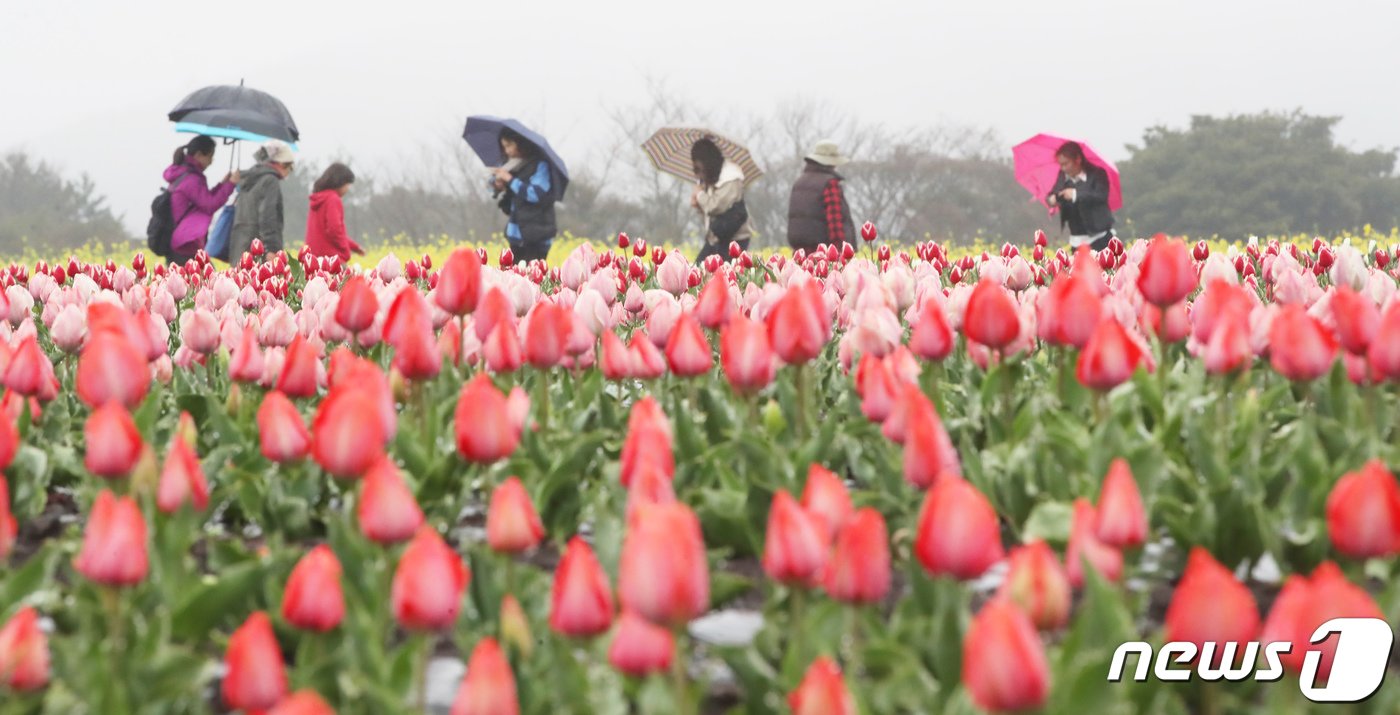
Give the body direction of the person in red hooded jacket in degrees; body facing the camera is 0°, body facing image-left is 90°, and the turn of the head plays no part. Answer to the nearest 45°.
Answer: approximately 270°

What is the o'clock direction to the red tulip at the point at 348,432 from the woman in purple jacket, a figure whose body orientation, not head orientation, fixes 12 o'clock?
The red tulip is roughly at 3 o'clock from the woman in purple jacket.

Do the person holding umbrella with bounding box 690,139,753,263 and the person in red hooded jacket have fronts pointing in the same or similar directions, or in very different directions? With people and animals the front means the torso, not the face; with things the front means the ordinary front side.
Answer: very different directions

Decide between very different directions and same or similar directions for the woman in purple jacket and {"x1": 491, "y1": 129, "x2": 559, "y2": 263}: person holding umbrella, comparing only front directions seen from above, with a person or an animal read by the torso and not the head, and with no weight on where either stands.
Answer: very different directions

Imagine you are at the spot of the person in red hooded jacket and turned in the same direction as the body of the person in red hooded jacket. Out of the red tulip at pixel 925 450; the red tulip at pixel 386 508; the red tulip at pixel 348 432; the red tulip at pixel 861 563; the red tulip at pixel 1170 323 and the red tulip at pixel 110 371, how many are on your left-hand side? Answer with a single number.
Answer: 0

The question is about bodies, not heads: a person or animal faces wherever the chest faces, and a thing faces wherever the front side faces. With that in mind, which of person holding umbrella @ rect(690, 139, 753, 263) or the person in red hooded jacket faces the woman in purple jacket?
the person holding umbrella

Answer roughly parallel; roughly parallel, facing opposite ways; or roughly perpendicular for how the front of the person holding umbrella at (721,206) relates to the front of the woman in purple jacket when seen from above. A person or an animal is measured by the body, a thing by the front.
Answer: roughly parallel, facing opposite ways

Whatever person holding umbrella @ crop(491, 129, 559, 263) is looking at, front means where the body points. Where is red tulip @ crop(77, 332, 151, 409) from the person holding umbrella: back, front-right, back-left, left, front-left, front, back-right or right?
left

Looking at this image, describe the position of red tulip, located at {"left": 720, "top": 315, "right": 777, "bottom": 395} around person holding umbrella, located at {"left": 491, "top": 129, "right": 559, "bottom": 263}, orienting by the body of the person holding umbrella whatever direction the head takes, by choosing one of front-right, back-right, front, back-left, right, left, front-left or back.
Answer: left

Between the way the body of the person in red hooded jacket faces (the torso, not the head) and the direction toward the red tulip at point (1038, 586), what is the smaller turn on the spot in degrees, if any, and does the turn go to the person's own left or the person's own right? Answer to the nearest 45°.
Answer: approximately 90° to the person's own right

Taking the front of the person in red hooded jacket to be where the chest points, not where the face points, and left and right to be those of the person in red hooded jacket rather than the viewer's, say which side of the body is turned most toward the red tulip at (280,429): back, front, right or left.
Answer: right

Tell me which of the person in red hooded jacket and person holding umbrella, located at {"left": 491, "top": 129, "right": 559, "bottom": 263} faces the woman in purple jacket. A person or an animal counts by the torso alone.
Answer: the person holding umbrella

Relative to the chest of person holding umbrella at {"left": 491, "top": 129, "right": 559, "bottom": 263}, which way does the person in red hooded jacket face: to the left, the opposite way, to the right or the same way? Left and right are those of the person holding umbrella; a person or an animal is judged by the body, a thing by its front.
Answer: the opposite way

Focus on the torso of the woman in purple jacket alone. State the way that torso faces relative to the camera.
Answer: to the viewer's right

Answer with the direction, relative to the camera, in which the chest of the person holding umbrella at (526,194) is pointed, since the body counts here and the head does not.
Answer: to the viewer's left

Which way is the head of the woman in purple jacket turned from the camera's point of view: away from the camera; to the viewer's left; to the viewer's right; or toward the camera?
to the viewer's right

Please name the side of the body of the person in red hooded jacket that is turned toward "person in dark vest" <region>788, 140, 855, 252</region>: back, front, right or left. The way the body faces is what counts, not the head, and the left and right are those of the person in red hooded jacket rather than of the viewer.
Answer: front

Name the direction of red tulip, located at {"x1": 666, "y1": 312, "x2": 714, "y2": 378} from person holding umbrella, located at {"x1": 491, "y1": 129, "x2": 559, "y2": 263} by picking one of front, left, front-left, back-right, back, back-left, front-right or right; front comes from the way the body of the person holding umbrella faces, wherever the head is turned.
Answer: left

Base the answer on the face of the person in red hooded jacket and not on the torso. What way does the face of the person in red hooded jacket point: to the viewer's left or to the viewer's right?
to the viewer's right
